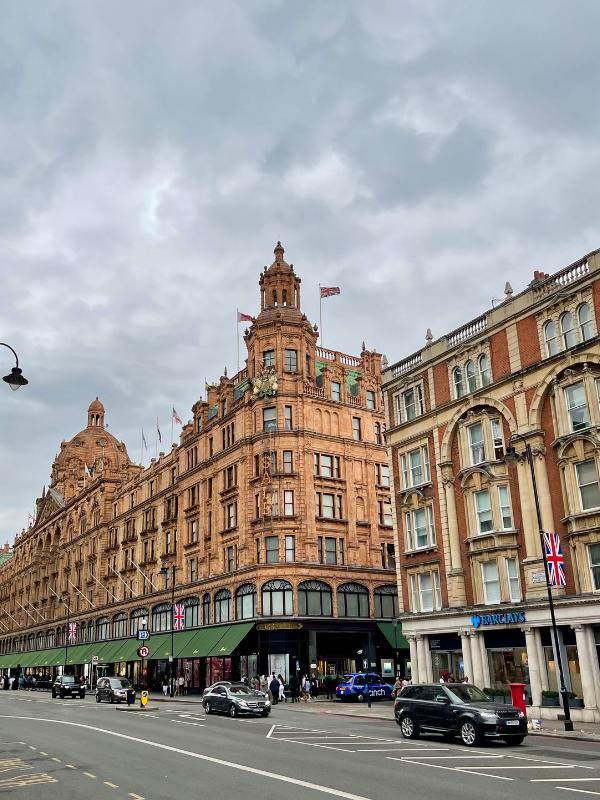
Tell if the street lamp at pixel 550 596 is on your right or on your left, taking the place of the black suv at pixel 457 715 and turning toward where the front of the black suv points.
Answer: on your left

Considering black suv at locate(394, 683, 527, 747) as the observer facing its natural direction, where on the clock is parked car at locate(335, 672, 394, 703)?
The parked car is roughly at 7 o'clock from the black suv.

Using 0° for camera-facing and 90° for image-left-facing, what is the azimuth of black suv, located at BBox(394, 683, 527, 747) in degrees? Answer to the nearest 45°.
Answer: approximately 315°

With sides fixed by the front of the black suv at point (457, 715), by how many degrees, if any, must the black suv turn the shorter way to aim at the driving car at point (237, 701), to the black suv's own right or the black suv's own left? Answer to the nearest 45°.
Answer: approximately 180°

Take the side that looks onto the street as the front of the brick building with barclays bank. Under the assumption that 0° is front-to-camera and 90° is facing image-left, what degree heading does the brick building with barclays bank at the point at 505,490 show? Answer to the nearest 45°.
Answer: approximately 45°

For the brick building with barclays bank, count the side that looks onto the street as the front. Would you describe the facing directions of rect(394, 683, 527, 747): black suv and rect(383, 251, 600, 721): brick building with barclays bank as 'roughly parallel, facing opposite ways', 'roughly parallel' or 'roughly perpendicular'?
roughly perpendicular

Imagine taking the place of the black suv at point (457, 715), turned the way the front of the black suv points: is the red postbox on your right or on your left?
on your left
